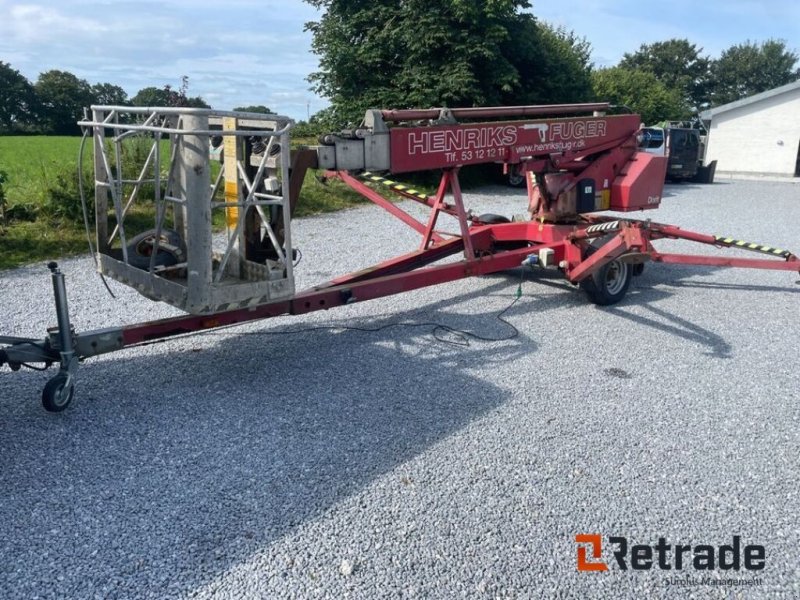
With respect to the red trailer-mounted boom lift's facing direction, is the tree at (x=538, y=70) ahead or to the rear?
to the rear

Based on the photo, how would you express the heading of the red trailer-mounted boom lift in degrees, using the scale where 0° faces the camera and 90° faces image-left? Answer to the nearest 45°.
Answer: approximately 45°

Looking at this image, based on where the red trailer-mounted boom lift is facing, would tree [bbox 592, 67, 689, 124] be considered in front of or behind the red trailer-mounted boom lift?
behind

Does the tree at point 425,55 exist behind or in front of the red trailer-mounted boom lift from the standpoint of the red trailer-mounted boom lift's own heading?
behind
